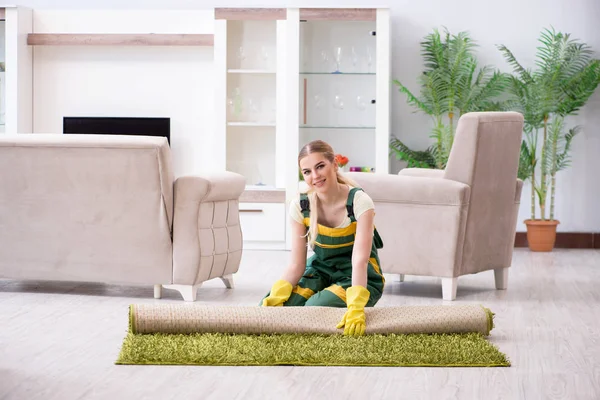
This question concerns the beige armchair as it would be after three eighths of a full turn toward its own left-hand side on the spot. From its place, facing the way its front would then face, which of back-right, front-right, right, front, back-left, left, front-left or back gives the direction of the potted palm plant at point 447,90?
back

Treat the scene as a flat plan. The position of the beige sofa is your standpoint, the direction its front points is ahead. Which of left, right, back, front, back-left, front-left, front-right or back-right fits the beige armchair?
front-right

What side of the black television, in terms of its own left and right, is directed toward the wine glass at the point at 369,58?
left

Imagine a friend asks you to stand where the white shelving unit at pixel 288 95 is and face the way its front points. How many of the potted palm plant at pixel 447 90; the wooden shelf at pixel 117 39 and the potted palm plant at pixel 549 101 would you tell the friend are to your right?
1

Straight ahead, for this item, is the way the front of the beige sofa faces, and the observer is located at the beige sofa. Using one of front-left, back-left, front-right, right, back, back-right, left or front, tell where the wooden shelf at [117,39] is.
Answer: front-left

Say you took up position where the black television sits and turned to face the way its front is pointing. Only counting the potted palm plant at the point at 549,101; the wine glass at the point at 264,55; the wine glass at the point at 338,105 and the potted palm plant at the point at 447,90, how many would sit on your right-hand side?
0

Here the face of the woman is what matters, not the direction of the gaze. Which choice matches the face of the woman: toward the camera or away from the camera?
toward the camera

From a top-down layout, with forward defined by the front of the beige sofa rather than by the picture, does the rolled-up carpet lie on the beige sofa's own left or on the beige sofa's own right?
on the beige sofa's own right

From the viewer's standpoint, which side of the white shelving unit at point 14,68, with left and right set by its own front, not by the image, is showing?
front

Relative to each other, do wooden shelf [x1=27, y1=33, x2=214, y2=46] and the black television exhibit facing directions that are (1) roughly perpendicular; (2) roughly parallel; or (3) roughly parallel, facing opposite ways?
roughly parallel

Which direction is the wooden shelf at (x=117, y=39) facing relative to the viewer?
toward the camera

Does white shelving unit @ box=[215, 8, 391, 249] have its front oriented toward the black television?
no

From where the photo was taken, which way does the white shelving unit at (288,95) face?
toward the camera

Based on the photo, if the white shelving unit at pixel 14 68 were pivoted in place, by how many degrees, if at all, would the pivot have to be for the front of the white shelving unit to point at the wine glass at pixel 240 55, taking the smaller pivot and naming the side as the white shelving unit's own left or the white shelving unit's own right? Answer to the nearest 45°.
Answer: approximately 90° to the white shelving unit's own left

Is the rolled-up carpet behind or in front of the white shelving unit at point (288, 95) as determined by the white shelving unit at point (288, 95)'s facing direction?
in front
